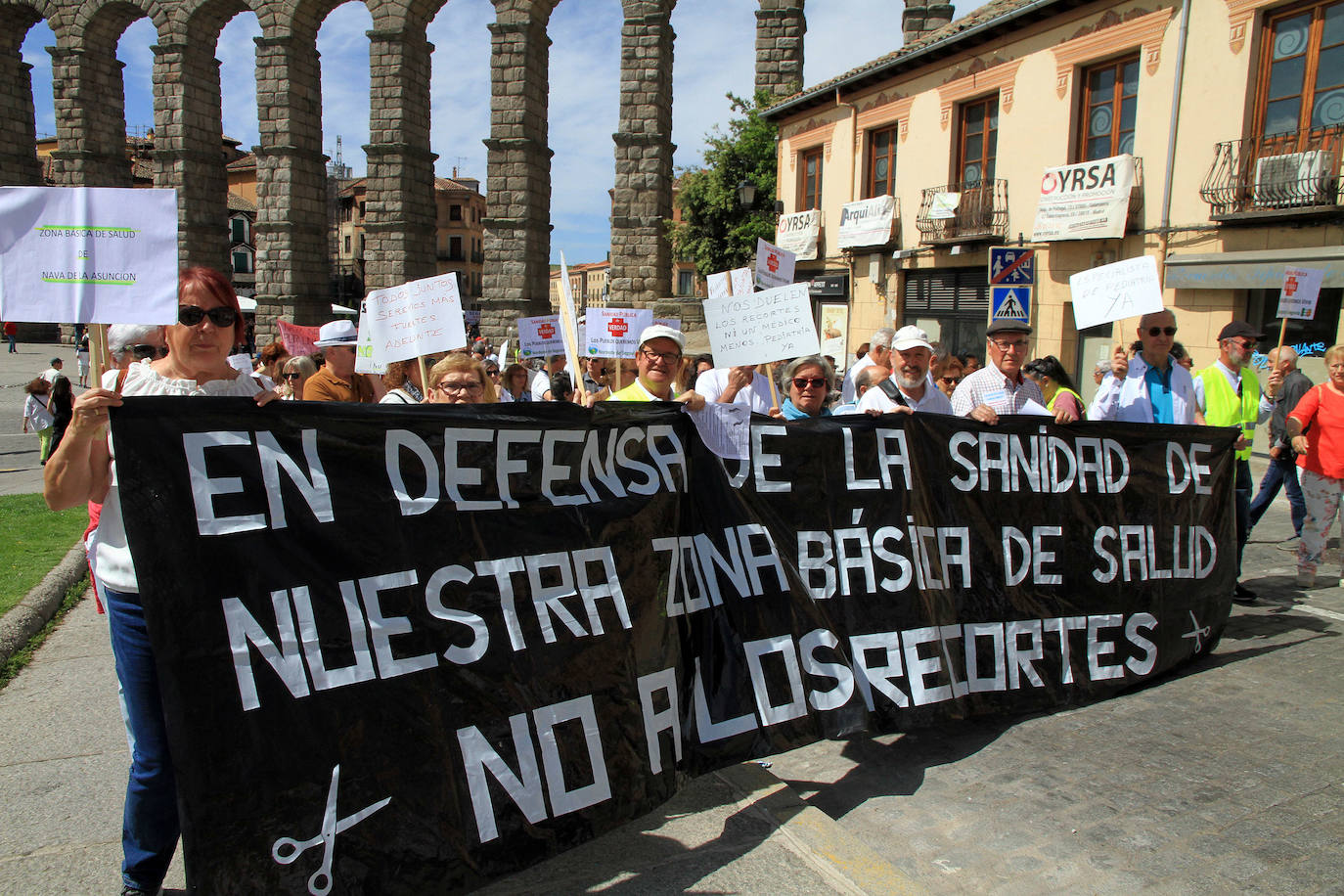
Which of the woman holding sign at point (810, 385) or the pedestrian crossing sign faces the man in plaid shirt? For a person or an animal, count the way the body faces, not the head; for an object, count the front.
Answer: the pedestrian crossing sign

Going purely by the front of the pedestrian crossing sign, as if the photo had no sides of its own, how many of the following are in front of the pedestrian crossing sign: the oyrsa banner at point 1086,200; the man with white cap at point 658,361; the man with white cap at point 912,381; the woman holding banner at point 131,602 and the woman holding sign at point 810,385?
4

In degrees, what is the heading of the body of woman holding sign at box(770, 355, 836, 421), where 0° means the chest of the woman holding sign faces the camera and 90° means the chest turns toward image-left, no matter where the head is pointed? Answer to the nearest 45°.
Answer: approximately 0°

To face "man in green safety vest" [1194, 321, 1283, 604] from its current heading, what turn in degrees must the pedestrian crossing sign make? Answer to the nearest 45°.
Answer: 0° — it already faces them

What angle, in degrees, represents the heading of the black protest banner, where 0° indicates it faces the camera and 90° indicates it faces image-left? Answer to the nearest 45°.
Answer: approximately 315°

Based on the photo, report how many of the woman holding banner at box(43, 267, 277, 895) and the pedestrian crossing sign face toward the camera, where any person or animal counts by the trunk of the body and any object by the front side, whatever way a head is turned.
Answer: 2

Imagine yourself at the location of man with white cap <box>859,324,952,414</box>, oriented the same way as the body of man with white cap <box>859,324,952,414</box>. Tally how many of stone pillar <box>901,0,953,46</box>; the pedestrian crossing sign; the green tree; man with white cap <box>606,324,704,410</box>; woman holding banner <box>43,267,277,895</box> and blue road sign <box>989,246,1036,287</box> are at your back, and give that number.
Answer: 4

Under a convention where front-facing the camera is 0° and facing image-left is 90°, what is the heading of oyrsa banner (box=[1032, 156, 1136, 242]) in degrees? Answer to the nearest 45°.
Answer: approximately 45°

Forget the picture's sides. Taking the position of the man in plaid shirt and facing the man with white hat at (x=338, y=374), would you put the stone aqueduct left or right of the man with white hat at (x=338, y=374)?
right

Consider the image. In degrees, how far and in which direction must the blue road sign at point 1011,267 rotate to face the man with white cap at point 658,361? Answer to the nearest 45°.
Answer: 0° — it already faces them
